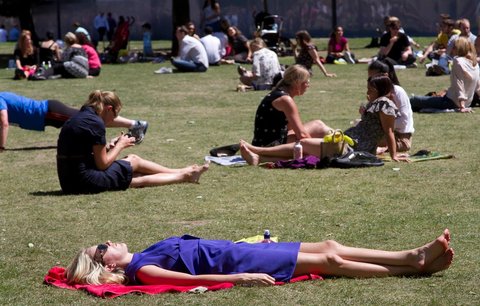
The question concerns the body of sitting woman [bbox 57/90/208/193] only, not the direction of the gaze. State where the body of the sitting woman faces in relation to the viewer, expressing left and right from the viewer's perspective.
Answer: facing to the right of the viewer

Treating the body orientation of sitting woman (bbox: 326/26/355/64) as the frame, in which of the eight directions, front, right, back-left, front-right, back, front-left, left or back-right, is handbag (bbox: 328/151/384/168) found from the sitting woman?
front

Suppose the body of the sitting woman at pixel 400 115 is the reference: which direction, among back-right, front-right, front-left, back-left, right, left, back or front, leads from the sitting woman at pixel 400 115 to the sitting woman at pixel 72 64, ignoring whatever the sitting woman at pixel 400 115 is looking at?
front-right

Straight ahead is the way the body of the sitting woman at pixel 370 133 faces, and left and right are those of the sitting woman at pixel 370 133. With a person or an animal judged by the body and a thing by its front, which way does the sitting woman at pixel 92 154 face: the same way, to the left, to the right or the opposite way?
the opposite way

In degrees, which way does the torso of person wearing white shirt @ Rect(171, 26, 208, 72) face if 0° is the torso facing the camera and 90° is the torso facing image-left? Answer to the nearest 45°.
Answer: approximately 90°

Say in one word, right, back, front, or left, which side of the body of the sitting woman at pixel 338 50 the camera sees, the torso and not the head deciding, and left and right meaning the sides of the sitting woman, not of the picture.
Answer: front

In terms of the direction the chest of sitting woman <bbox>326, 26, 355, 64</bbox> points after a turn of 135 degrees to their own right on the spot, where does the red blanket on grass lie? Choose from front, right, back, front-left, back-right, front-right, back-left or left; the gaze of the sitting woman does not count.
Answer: back-left

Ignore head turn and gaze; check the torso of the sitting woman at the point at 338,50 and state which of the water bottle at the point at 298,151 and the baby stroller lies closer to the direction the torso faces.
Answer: the water bottle

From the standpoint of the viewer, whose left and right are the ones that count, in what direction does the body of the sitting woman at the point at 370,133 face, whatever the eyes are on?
facing to the left of the viewer

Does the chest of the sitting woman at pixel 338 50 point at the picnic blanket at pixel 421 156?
yes

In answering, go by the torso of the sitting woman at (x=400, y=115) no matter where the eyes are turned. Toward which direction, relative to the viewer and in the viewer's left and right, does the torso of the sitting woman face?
facing to the left of the viewer

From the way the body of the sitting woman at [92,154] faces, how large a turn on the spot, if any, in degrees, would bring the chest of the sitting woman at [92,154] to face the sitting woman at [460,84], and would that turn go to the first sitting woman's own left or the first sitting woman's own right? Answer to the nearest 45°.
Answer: approximately 45° to the first sitting woman's own left

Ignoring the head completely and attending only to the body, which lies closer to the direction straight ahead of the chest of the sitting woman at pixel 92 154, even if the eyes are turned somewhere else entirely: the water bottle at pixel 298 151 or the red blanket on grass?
the water bottle

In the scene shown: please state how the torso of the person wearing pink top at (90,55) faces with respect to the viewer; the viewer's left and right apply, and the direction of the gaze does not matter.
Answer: facing to the left of the viewer

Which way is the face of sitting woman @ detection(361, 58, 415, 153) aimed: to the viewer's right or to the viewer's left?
to the viewer's left

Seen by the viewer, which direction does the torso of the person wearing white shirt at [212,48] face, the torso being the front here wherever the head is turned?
away from the camera

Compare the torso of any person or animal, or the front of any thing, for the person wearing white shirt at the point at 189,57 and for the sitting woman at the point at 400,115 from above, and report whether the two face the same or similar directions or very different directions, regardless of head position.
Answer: same or similar directions
